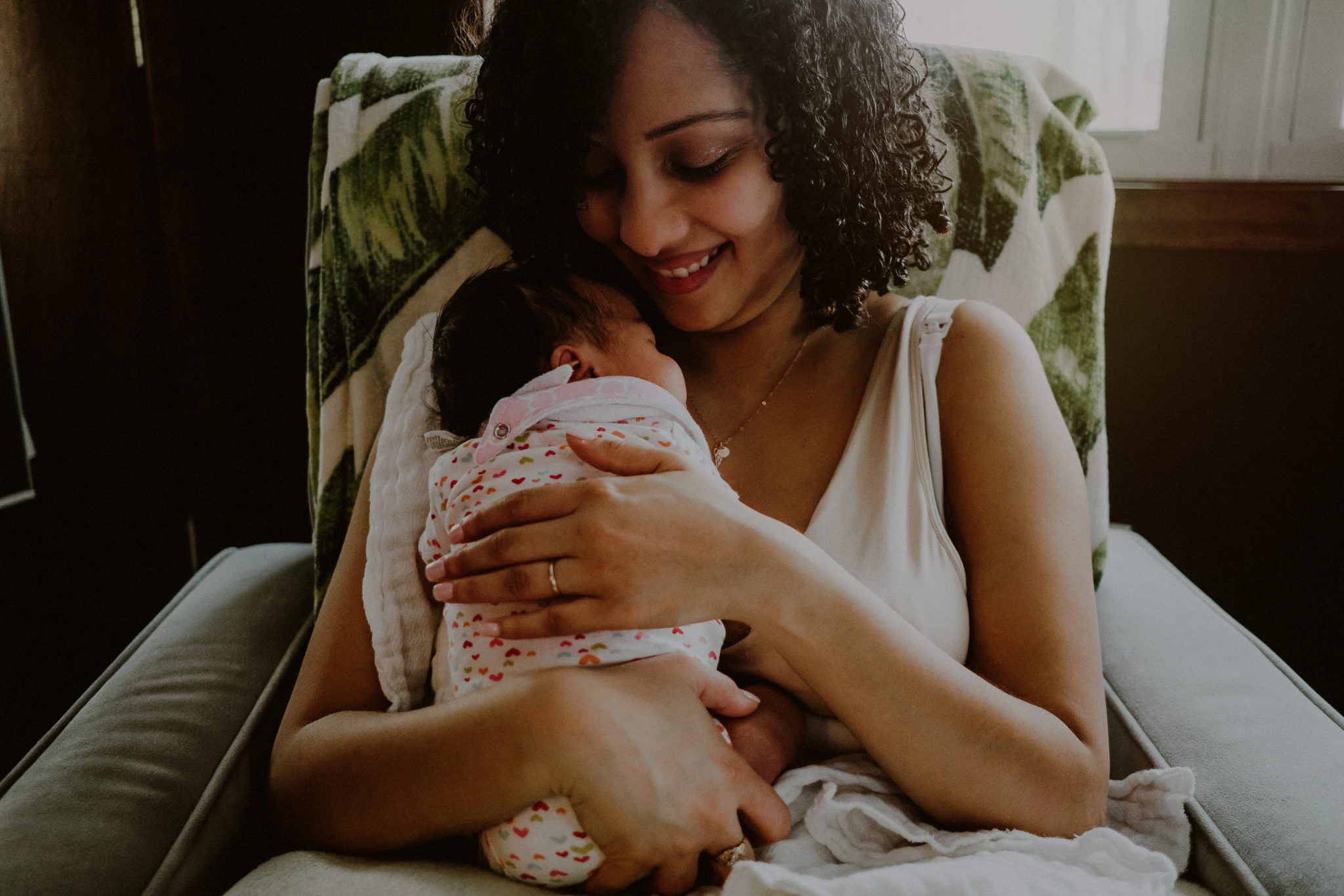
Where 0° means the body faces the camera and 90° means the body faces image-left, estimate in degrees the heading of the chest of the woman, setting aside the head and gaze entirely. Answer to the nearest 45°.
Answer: approximately 0°

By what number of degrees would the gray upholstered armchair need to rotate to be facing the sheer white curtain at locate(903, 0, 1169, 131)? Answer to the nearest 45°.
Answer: approximately 135° to its left
